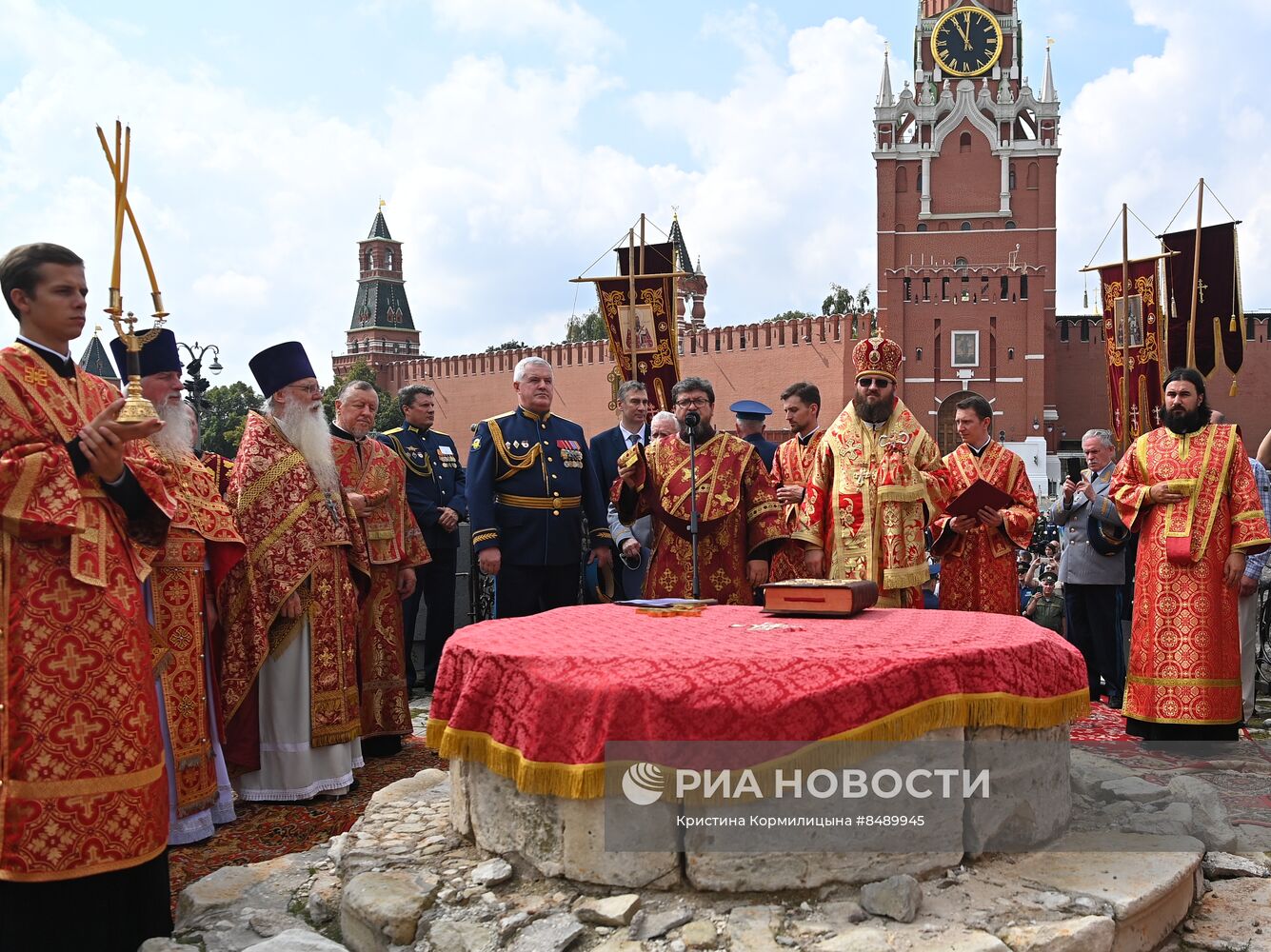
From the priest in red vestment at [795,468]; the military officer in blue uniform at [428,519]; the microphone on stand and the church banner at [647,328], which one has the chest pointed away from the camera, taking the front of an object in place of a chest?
the microphone on stand

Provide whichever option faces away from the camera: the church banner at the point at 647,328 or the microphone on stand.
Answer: the microphone on stand

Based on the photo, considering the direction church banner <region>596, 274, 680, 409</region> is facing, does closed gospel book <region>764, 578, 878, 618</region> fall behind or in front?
in front

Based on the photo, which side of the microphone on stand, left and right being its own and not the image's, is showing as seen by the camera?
back

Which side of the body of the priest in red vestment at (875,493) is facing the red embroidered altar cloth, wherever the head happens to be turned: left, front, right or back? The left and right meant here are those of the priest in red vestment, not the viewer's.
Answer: front

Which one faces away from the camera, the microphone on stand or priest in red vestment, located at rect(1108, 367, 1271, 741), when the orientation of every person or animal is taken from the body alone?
the microphone on stand

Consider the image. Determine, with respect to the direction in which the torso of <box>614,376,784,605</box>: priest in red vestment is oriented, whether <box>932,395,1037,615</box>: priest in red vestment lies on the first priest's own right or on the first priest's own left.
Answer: on the first priest's own left

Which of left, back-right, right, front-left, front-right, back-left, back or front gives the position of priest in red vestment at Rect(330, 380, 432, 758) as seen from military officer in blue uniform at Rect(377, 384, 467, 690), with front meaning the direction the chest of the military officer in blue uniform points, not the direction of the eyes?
front-right
